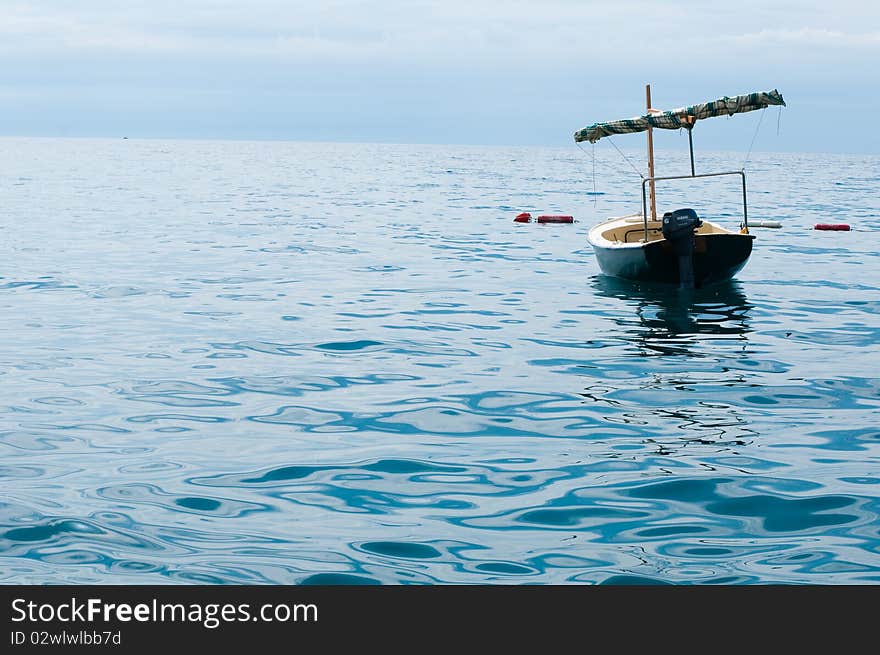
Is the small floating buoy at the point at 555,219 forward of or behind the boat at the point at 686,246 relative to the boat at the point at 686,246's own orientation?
forward

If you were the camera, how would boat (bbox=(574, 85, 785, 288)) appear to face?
facing away from the viewer and to the left of the viewer
